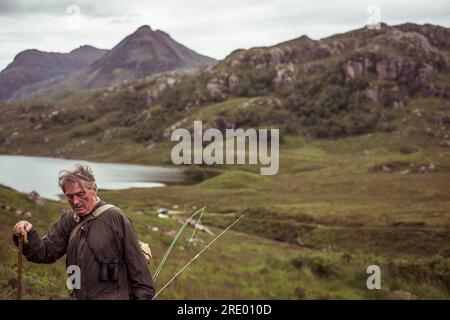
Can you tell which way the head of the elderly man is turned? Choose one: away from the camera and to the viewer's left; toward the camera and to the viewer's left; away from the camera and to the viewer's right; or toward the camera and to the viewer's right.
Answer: toward the camera and to the viewer's left

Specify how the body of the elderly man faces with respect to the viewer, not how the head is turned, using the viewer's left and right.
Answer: facing the viewer and to the left of the viewer
